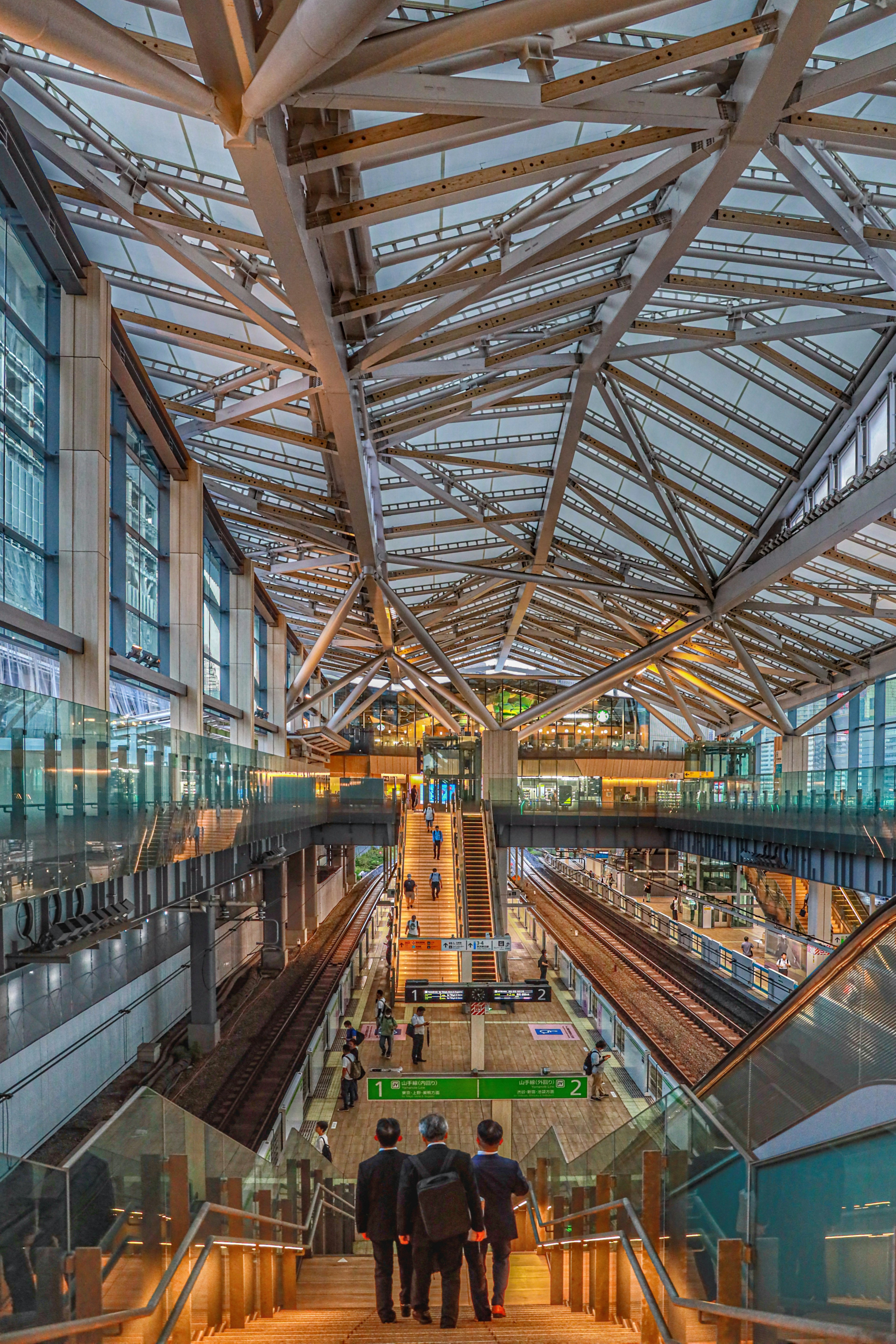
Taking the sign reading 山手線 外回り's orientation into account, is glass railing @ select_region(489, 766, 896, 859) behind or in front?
behind

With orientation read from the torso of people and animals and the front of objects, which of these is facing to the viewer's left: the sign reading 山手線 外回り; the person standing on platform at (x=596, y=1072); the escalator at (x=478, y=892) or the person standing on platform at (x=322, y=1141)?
the person standing on platform at (x=322, y=1141)

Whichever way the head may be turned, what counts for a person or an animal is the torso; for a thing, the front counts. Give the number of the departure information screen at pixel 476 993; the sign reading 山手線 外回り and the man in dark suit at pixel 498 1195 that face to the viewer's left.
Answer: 0

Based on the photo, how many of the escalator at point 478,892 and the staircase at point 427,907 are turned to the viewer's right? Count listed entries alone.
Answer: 0

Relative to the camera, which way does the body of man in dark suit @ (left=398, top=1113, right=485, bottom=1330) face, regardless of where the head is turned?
away from the camera

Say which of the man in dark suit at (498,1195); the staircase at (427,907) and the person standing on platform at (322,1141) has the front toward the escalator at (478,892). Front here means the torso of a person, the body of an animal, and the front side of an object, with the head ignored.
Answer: the man in dark suit

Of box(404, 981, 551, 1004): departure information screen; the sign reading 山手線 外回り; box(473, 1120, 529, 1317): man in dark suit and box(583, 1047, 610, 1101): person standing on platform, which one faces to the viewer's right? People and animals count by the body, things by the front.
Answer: the person standing on platform

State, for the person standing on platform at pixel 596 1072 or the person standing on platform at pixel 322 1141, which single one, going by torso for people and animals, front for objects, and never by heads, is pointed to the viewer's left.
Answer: the person standing on platform at pixel 322 1141

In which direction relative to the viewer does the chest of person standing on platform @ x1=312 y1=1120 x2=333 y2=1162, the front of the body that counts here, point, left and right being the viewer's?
facing to the left of the viewer

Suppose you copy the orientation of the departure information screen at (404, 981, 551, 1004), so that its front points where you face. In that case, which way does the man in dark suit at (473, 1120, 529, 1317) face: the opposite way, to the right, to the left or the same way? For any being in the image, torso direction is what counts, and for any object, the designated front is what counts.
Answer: the opposite way

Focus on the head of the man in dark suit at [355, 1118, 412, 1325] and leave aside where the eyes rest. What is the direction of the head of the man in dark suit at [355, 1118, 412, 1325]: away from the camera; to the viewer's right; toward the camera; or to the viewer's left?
away from the camera

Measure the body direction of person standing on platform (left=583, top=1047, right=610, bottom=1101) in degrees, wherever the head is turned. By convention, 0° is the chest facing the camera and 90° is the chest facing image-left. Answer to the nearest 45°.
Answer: approximately 270°

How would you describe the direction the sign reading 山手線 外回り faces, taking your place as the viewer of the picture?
facing the viewer

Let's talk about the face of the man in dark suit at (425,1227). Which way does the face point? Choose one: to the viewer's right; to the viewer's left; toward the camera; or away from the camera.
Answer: away from the camera

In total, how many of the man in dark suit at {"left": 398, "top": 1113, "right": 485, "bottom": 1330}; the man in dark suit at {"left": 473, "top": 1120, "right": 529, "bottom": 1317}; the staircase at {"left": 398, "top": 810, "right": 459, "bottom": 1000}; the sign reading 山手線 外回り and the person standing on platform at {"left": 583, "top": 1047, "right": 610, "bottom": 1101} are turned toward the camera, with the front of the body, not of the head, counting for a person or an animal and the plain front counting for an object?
2

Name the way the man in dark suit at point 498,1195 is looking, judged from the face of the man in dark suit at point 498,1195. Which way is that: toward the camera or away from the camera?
away from the camera

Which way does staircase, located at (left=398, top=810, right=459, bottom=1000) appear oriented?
toward the camera
